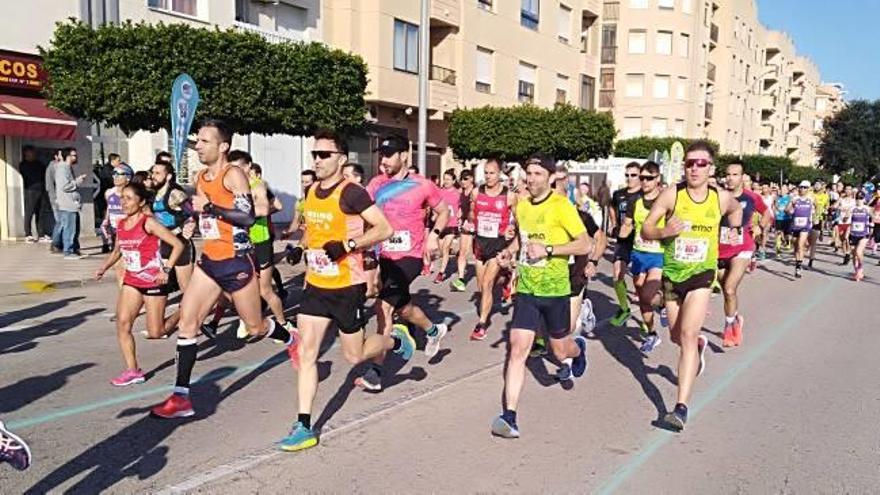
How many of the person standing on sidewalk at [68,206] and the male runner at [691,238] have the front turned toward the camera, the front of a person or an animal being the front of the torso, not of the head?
1

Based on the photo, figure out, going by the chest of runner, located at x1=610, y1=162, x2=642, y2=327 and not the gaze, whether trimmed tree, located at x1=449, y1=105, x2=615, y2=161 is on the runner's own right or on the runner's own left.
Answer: on the runner's own right

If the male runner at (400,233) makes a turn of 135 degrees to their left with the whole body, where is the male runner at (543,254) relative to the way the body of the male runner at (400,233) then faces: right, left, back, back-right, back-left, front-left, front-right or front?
front-right

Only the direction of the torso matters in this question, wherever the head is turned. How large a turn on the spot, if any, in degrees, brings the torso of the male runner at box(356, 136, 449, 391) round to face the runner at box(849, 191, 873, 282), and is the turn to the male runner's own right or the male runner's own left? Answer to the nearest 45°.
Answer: approximately 180°

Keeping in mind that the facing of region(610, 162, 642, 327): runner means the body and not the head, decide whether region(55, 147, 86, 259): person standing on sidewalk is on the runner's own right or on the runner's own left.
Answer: on the runner's own right

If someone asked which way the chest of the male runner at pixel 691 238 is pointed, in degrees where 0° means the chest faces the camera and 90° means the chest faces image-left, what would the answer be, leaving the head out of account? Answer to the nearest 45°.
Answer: approximately 0°

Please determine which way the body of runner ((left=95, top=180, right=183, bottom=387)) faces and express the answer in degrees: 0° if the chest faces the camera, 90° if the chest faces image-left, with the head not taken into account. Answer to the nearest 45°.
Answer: approximately 45°
